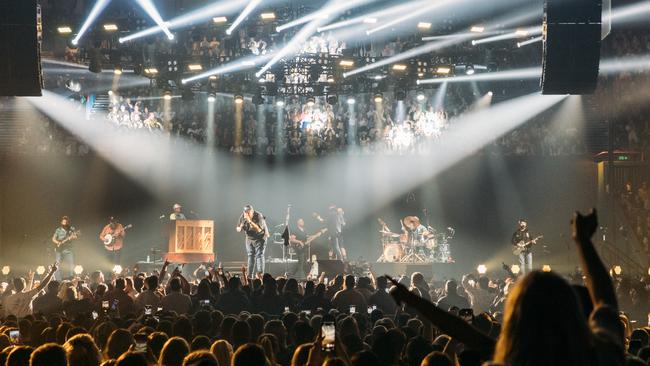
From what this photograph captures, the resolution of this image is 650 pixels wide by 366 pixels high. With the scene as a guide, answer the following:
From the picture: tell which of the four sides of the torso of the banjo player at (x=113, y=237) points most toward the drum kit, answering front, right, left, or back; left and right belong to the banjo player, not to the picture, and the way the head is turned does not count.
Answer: left

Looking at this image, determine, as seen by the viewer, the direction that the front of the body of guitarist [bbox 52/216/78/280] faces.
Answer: toward the camera

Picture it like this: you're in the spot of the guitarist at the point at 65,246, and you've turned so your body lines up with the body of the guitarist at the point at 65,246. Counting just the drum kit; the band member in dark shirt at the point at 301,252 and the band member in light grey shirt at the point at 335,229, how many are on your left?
3

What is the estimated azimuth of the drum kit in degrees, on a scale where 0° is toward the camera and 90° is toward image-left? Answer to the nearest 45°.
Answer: approximately 0°

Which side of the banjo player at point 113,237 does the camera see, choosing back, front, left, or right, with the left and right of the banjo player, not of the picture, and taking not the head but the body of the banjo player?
front

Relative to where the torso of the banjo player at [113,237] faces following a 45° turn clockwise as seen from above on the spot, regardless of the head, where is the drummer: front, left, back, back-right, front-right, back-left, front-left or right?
back-left

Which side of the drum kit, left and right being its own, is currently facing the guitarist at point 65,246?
right
